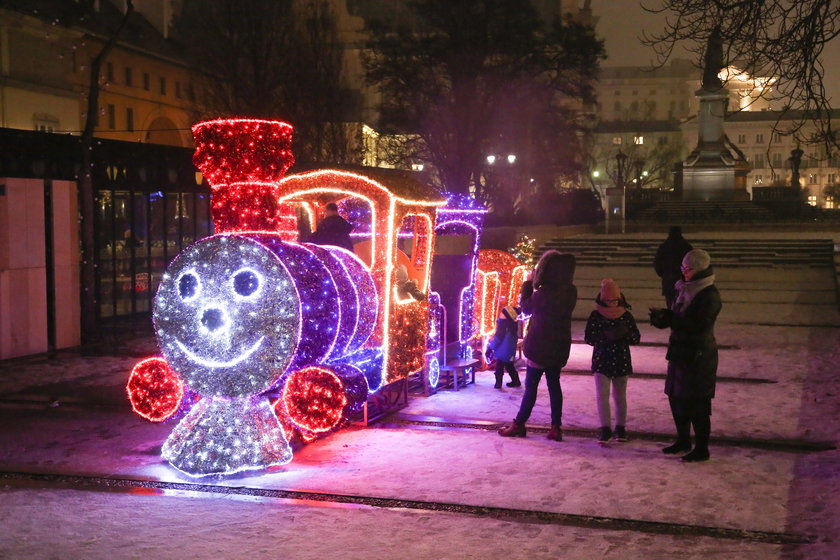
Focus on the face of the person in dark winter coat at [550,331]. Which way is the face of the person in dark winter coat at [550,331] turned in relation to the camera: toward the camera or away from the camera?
away from the camera

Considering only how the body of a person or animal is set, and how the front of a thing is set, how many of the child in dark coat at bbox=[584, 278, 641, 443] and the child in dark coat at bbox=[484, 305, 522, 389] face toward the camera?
1

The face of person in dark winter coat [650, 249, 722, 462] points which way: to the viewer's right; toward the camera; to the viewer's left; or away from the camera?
to the viewer's left

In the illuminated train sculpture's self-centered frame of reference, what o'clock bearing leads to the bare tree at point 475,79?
The bare tree is roughly at 5 o'clock from the illuminated train sculpture.

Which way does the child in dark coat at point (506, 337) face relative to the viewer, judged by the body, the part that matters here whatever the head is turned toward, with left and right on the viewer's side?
facing to the left of the viewer

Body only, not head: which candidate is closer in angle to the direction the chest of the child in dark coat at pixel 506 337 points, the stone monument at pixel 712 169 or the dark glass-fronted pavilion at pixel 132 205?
the dark glass-fronted pavilion

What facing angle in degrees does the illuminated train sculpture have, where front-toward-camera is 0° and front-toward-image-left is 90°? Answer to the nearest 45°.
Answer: approximately 45°

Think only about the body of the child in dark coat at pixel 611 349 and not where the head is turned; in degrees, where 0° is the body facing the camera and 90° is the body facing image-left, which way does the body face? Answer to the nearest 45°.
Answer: approximately 0°

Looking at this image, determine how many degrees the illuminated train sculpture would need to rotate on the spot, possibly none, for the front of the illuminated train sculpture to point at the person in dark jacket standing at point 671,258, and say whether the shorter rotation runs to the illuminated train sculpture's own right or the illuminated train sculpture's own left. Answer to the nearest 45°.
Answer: approximately 180°

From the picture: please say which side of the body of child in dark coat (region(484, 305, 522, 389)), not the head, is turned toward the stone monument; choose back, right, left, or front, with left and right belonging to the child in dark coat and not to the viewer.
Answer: right

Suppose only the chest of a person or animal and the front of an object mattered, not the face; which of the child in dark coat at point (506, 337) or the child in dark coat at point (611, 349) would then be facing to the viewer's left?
the child in dark coat at point (506, 337)
